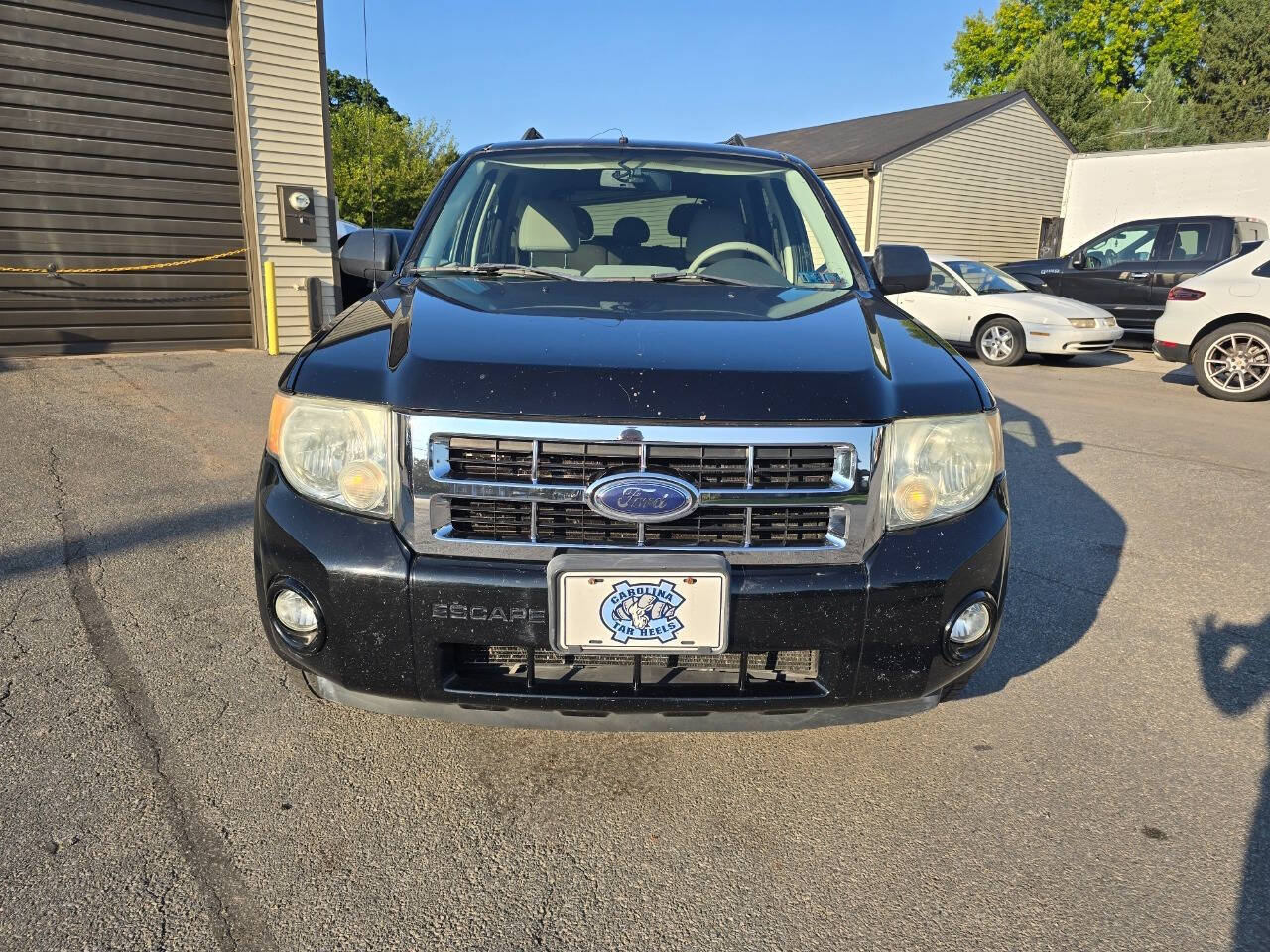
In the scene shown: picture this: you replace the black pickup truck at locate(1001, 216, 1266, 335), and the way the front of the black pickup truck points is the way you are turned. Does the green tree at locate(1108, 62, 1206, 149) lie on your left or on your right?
on your right

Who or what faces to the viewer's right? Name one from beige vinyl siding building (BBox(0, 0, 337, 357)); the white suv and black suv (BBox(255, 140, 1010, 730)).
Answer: the white suv

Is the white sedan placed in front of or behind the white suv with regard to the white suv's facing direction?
behind

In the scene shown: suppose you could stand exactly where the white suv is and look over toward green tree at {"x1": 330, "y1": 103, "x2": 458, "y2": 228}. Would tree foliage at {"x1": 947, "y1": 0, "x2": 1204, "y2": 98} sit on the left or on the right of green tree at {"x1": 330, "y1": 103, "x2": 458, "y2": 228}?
right

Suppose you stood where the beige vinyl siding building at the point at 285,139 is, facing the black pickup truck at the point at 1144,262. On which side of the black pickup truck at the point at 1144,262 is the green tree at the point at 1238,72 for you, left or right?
left

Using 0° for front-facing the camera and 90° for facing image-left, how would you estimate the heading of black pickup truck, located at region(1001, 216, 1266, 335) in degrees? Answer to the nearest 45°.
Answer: approximately 90°

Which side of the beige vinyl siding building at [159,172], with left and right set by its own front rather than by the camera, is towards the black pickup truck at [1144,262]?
left

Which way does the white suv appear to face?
to the viewer's right

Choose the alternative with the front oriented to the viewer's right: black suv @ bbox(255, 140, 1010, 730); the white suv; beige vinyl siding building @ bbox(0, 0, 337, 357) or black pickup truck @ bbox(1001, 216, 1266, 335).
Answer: the white suv

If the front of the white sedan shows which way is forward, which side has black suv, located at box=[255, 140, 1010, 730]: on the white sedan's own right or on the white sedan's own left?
on the white sedan's own right
